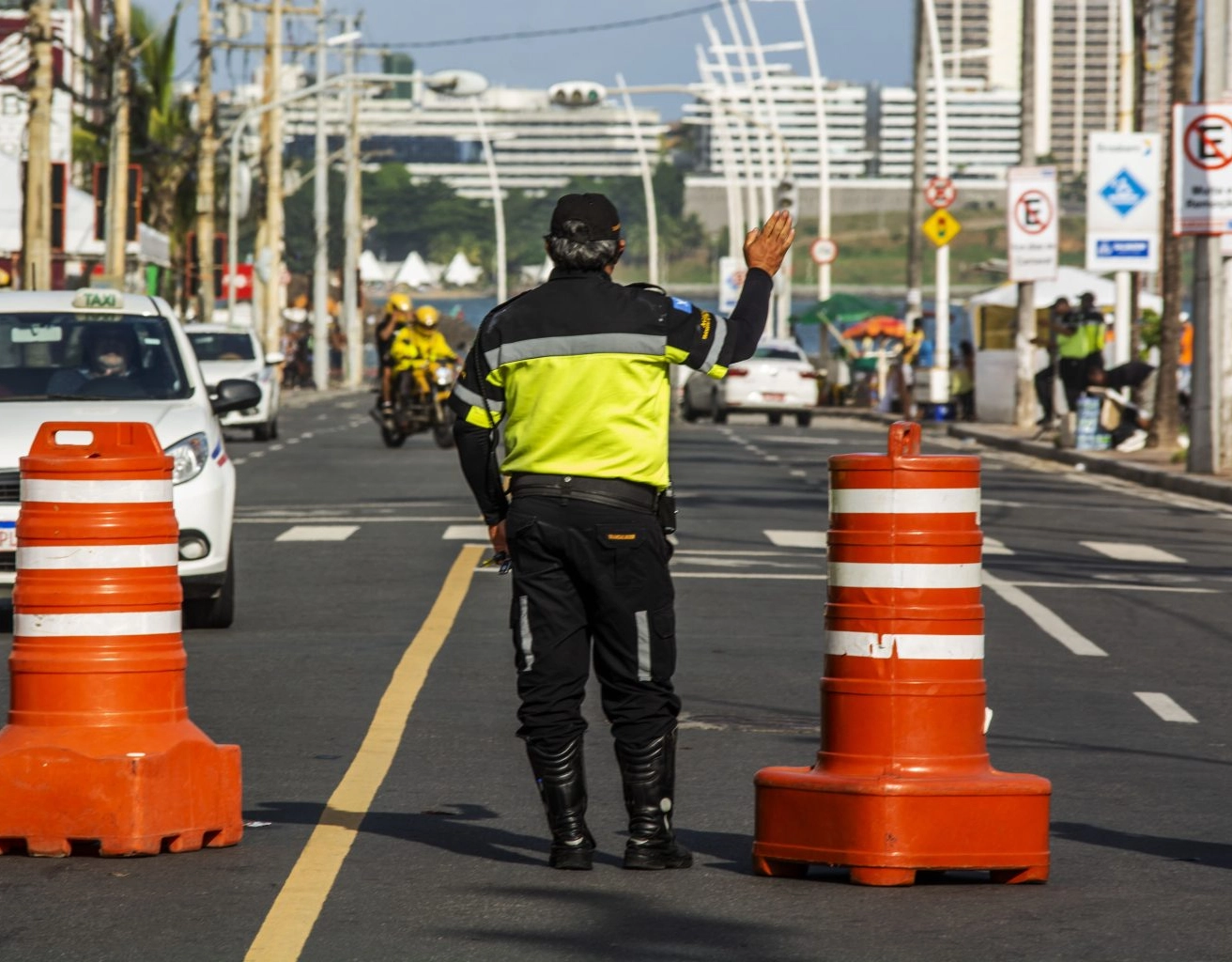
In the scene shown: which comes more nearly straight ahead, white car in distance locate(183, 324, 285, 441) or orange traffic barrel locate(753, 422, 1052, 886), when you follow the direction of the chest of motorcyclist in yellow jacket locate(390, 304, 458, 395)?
the orange traffic barrel

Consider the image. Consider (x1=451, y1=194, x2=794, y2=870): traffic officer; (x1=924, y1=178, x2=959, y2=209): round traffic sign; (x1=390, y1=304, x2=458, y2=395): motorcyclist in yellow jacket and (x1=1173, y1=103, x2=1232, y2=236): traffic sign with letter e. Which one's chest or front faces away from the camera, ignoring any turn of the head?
the traffic officer

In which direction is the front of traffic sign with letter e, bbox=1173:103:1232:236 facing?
toward the camera

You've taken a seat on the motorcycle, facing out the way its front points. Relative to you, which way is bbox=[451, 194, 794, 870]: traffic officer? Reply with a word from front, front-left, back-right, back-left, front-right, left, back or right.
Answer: front-right

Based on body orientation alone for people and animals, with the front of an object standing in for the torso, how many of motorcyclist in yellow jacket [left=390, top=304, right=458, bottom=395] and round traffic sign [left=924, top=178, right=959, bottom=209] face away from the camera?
0

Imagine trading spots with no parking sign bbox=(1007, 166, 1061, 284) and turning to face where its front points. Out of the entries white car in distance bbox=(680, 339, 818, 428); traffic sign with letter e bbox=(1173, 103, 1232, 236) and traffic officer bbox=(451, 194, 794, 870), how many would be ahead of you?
2

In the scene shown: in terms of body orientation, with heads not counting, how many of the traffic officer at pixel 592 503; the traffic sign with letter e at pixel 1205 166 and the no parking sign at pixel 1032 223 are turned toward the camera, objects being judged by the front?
2

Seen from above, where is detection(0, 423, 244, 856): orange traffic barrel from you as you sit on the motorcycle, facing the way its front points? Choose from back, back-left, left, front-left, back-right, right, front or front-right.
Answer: front-right

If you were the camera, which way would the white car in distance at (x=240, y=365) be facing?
facing the viewer and to the left of the viewer

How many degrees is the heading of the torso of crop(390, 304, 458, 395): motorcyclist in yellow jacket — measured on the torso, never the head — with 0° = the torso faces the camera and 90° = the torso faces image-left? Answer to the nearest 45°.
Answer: approximately 315°

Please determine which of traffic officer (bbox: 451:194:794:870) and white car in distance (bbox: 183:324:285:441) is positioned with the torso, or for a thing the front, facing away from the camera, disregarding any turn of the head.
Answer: the traffic officer

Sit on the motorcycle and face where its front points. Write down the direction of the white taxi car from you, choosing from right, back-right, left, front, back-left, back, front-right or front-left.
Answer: front-right

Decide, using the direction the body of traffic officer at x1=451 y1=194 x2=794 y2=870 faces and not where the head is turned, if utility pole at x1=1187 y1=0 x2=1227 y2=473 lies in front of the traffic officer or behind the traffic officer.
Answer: in front

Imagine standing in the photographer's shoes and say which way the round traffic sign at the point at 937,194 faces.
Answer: facing the viewer

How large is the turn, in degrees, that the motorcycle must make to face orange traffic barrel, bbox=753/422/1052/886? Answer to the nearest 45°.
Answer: approximately 45° to its right

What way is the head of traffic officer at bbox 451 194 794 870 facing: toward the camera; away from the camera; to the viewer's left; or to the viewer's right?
away from the camera

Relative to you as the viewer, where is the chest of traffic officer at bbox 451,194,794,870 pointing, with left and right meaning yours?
facing away from the viewer

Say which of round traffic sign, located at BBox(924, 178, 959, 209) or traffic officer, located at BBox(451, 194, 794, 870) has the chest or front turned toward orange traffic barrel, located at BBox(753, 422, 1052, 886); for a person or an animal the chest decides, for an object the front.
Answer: the round traffic sign
